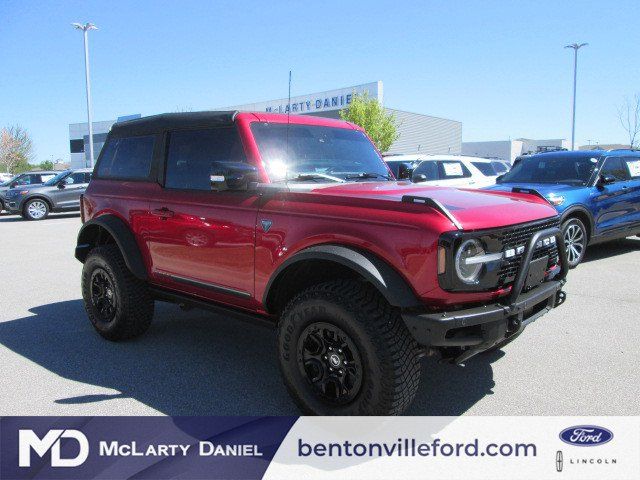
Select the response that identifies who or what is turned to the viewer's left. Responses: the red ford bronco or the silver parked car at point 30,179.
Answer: the silver parked car

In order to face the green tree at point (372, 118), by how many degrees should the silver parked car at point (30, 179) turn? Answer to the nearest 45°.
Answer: approximately 135° to its right

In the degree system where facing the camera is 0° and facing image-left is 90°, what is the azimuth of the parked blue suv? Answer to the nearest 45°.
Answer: approximately 45°

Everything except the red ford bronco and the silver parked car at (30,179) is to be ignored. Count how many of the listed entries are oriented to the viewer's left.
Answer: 1

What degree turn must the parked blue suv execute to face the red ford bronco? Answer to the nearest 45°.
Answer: approximately 45° to its left

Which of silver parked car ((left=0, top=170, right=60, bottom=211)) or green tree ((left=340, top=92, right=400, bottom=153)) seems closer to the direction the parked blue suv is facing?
the silver parked car

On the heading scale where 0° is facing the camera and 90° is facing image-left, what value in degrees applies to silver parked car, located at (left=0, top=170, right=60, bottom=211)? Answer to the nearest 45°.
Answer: approximately 90°

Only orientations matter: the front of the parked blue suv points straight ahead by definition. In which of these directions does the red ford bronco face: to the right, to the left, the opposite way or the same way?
to the left

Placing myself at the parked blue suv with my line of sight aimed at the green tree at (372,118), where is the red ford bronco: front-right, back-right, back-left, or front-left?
back-left

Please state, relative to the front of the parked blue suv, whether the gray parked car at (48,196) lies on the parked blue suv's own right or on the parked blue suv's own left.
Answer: on the parked blue suv's own right

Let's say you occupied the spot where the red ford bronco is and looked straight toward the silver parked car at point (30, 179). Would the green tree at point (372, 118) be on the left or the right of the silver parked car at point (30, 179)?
right

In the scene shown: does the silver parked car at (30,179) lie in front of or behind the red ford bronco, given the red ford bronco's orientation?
behind

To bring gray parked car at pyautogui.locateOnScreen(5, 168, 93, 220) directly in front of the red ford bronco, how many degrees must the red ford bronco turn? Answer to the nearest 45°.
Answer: approximately 180°

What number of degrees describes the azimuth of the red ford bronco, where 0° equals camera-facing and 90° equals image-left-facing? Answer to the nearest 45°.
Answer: approximately 315°
